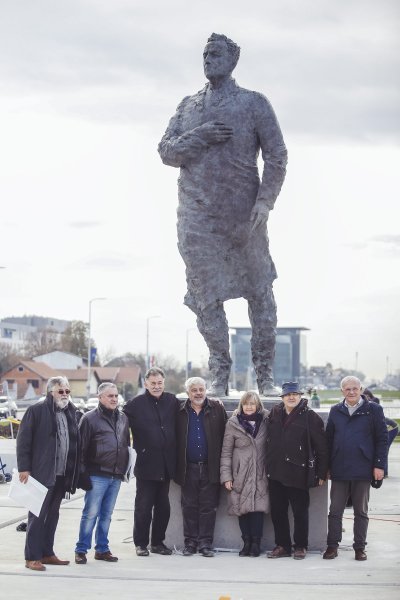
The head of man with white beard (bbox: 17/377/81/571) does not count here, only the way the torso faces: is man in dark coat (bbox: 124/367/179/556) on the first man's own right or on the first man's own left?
on the first man's own left

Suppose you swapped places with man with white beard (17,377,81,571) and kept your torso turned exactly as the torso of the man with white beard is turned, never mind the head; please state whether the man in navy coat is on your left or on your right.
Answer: on your left

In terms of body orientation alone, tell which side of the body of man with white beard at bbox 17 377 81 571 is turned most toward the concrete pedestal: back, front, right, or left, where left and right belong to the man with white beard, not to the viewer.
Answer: left

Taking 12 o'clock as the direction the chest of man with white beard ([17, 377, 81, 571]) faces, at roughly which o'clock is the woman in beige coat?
The woman in beige coat is roughly at 10 o'clock from the man with white beard.

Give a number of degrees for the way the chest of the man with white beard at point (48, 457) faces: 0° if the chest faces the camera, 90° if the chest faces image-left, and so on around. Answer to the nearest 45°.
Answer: approximately 315°
